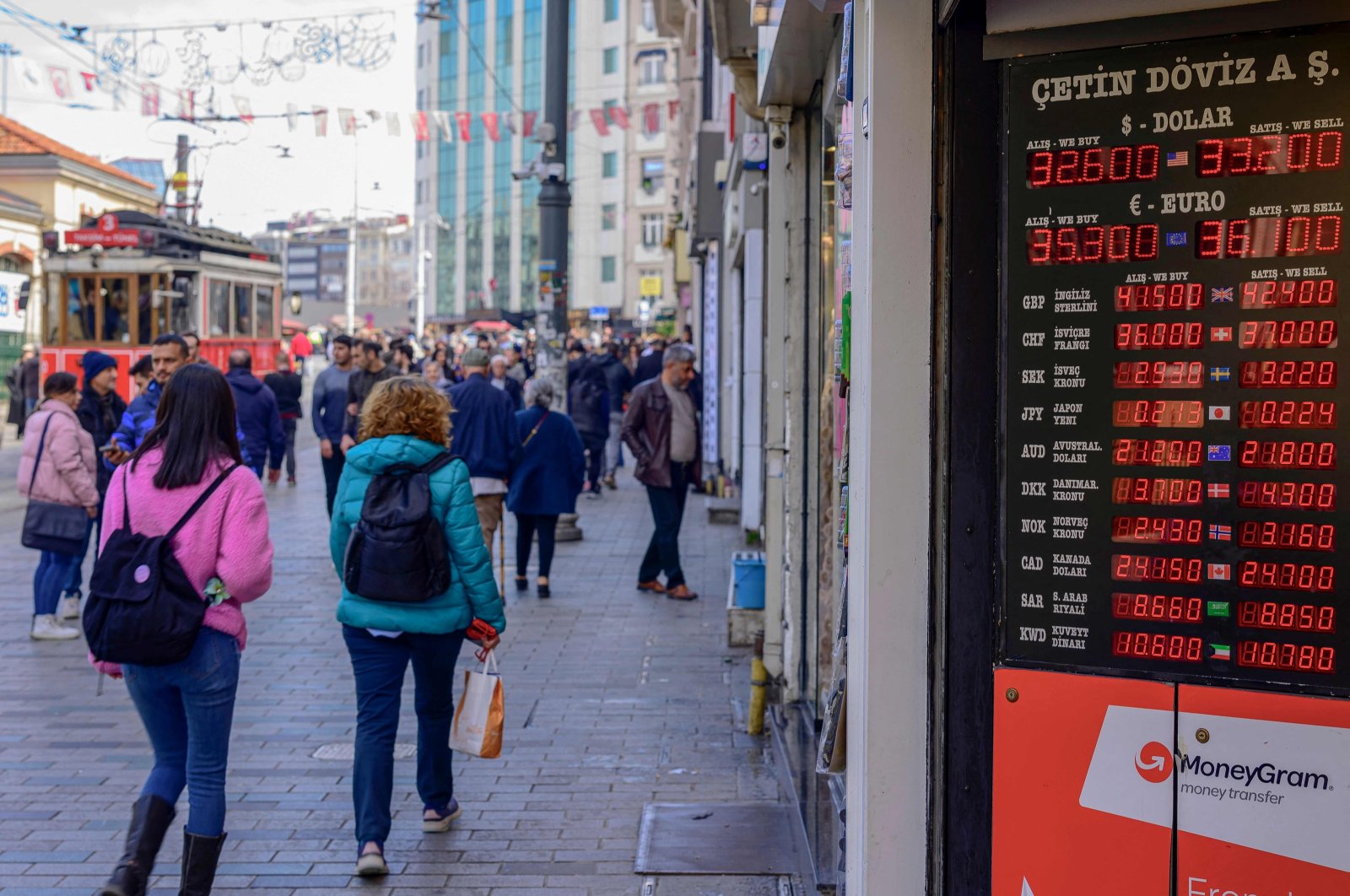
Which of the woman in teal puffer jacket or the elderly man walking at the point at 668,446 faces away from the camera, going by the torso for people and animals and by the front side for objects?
the woman in teal puffer jacket

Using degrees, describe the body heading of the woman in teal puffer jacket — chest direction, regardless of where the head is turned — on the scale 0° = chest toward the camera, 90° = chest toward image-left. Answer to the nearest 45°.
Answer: approximately 180°

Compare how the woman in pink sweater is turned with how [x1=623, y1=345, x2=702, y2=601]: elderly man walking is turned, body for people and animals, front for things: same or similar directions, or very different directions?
very different directions

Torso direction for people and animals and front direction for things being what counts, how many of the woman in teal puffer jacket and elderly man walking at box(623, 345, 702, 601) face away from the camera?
1

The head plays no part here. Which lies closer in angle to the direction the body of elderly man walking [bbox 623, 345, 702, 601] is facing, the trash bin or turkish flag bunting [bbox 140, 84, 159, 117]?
the trash bin

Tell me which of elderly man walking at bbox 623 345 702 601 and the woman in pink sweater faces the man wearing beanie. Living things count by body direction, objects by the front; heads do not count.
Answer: the woman in pink sweater

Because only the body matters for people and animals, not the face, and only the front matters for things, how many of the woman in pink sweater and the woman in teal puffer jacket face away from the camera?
2

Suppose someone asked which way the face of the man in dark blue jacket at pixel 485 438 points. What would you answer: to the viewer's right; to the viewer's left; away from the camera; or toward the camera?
away from the camera

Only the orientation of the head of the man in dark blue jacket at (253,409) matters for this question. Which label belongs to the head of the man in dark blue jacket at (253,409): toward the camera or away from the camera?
away from the camera

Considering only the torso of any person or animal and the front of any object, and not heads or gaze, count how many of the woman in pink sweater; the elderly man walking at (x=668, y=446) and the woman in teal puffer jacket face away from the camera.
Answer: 2

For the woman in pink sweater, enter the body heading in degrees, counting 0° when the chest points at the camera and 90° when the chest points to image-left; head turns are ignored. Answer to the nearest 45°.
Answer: approximately 180°

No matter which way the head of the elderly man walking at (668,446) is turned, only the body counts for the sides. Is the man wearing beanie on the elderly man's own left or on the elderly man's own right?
on the elderly man's own right

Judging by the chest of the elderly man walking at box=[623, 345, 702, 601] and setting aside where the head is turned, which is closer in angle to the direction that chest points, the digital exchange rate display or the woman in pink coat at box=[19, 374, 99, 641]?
the digital exchange rate display

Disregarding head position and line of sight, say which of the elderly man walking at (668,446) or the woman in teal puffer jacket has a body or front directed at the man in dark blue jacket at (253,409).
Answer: the woman in teal puffer jacket
